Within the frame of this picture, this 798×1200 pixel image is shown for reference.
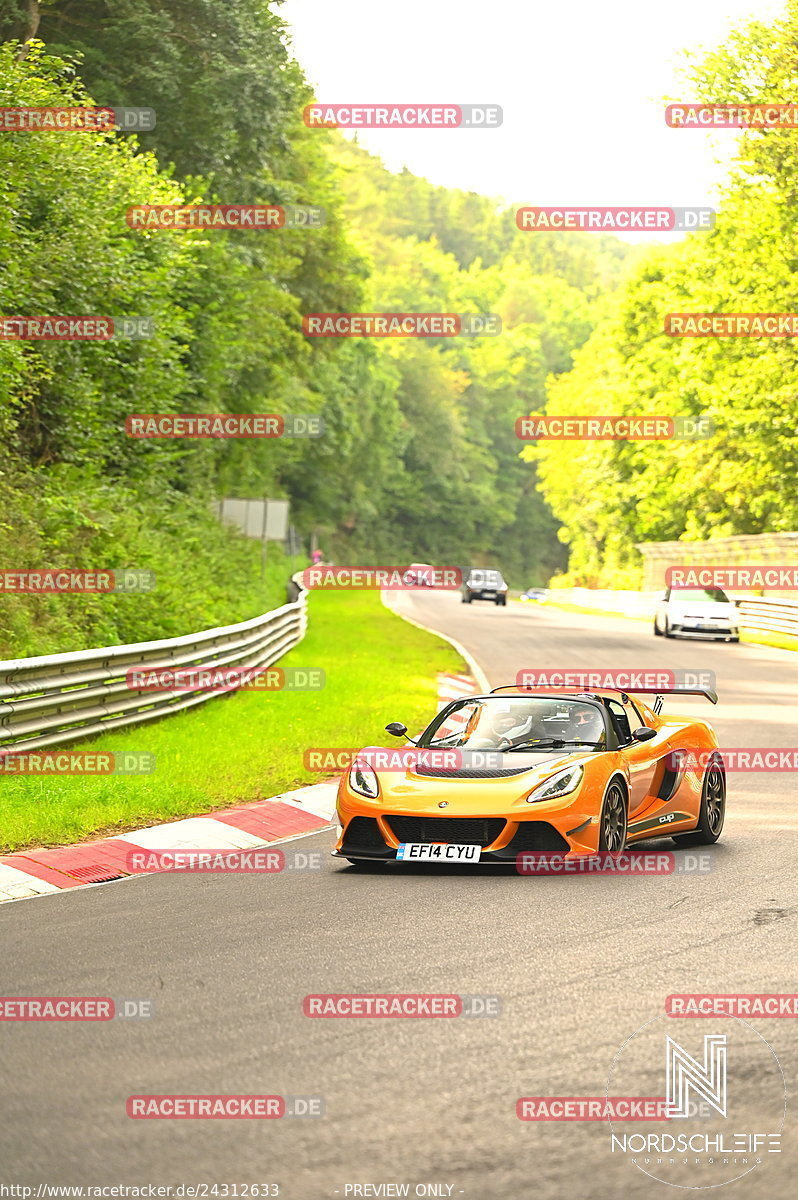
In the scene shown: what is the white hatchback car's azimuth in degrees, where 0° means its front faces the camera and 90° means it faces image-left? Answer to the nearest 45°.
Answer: approximately 0°

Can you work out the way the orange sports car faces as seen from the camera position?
facing the viewer and to the left of the viewer

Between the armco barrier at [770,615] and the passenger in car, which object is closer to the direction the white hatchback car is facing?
the passenger in car

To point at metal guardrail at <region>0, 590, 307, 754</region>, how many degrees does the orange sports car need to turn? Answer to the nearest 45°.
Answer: approximately 90° to its right

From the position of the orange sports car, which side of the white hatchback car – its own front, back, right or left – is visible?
front

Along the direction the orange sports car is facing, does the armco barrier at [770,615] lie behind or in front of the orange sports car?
behind

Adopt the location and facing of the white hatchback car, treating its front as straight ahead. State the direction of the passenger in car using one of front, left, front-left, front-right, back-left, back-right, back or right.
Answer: front

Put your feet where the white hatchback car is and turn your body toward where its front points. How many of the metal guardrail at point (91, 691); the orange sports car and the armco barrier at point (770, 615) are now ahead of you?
2

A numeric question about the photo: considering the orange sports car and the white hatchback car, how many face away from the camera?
0

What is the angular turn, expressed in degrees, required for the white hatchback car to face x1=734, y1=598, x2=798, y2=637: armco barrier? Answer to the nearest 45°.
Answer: approximately 135° to its left

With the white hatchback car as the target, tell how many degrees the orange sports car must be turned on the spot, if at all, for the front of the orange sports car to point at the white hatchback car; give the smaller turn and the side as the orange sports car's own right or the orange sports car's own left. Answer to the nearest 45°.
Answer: approximately 135° to the orange sports car's own right
